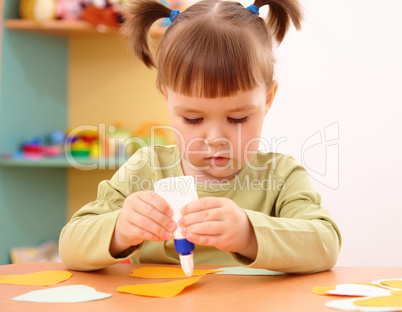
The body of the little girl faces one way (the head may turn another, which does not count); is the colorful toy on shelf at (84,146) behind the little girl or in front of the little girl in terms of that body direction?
behind

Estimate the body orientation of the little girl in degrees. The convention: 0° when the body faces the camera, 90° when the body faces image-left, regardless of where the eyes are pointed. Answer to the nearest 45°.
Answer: approximately 0°

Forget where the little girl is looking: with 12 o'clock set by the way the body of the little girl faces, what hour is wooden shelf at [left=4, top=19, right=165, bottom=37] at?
The wooden shelf is roughly at 5 o'clock from the little girl.

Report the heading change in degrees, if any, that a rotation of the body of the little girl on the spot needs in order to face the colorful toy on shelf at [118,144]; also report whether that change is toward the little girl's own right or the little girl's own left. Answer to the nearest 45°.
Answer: approximately 180°

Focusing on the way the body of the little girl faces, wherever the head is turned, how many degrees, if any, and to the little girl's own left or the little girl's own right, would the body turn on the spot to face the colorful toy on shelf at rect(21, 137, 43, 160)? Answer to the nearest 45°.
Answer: approximately 135° to the little girl's own right

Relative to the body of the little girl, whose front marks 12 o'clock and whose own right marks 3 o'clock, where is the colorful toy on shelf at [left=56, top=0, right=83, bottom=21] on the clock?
The colorful toy on shelf is roughly at 5 o'clock from the little girl.
